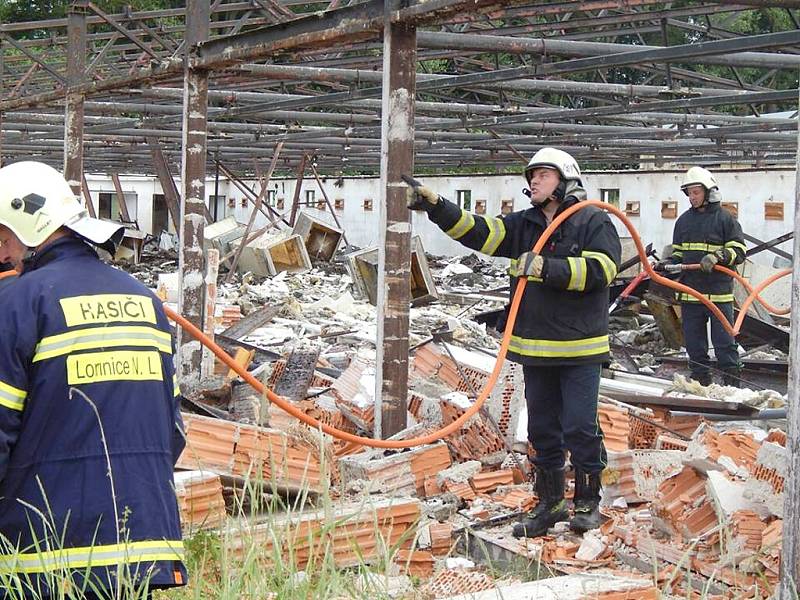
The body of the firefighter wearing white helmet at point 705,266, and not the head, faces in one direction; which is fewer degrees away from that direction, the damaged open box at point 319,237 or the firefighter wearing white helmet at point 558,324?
the firefighter wearing white helmet

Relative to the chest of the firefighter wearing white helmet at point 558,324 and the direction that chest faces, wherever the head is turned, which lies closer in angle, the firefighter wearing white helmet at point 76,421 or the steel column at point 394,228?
the firefighter wearing white helmet

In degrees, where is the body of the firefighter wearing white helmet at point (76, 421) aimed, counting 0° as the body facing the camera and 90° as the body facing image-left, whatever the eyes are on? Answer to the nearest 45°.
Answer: approximately 135°

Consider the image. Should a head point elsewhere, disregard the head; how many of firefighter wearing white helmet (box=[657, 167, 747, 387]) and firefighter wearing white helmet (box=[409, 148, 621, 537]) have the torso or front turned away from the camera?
0

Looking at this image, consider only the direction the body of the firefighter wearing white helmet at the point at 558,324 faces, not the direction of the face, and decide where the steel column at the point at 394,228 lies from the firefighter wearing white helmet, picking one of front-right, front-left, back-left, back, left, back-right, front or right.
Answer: right

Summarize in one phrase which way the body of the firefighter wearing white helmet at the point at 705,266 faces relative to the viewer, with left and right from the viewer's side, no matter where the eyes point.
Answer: facing the viewer and to the left of the viewer

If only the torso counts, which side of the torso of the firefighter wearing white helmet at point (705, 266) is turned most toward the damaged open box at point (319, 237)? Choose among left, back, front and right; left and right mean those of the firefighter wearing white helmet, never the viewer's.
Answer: right
